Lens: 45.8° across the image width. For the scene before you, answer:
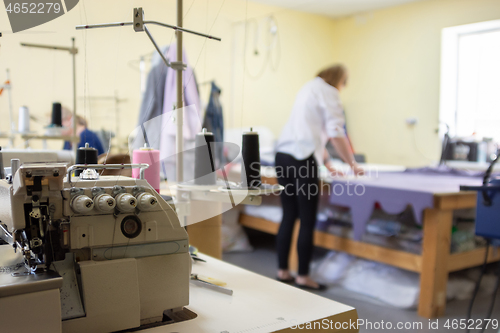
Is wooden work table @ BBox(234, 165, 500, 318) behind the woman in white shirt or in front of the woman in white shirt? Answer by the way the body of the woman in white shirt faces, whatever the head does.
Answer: in front

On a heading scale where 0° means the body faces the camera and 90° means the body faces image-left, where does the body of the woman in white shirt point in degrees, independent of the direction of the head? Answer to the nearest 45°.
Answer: approximately 270°

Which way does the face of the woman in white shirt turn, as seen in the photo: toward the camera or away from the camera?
away from the camera
